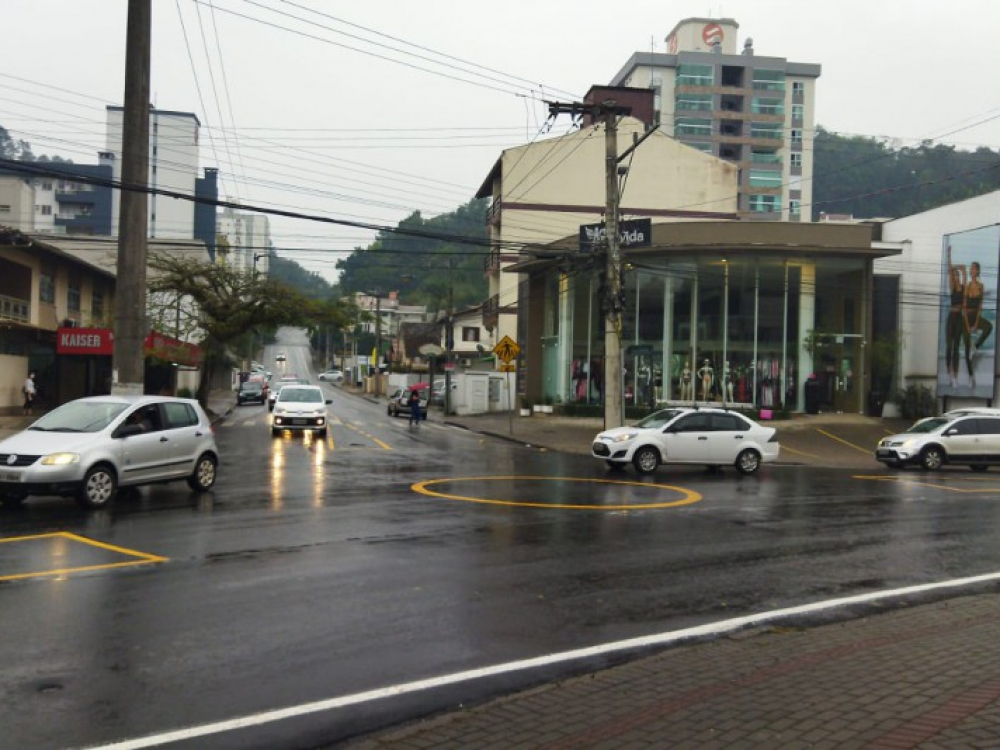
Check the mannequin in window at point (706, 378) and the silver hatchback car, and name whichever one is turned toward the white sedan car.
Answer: the mannequin in window

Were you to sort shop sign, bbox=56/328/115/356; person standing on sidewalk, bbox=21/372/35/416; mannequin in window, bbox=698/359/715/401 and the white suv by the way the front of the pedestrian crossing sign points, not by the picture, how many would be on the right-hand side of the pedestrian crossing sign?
2

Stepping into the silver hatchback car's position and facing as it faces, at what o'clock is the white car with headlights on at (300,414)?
The white car with headlights on is roughly at 5 o'clock from the silver hatchback car.

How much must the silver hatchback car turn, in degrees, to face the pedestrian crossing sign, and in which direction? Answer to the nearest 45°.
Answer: approximately 180°

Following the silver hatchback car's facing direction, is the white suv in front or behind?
behind

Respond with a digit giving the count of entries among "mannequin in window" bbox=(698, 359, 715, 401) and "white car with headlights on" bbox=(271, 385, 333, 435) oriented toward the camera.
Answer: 2

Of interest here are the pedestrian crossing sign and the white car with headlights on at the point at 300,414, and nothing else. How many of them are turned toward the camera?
2

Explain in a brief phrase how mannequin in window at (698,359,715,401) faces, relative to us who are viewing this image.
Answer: facing the viewer

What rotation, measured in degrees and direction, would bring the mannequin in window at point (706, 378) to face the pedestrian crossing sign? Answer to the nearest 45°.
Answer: approximately 45° to its right

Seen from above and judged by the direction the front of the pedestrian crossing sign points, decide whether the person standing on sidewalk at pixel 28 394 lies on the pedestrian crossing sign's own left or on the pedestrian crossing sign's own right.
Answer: on the pedestrian crossing sign's own right

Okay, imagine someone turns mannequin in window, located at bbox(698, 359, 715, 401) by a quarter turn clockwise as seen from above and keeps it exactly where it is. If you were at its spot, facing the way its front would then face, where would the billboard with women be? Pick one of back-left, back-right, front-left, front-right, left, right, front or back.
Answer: back

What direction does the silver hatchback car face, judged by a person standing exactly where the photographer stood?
facing the viewer and to the left of the viewer
